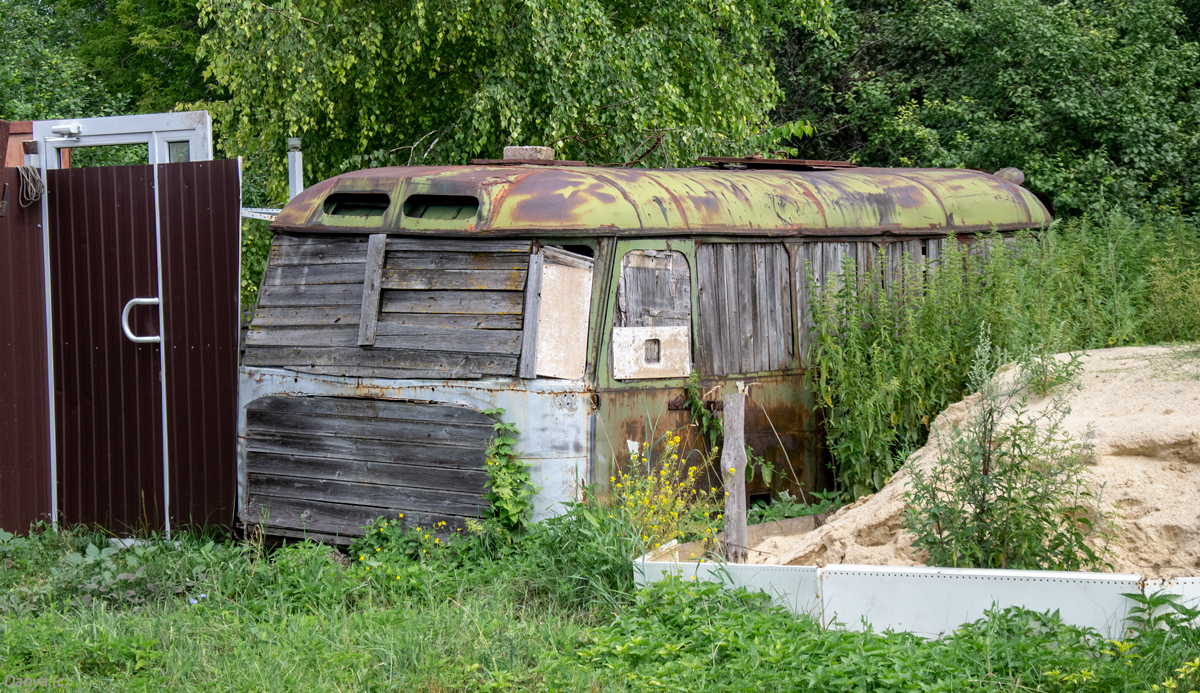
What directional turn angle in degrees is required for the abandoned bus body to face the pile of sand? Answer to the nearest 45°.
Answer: approximately 135° to its left

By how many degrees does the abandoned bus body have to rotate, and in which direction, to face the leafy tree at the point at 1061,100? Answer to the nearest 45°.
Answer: approximately 180°

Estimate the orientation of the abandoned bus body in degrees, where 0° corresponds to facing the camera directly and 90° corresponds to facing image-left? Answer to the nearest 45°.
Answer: approximately 45°
